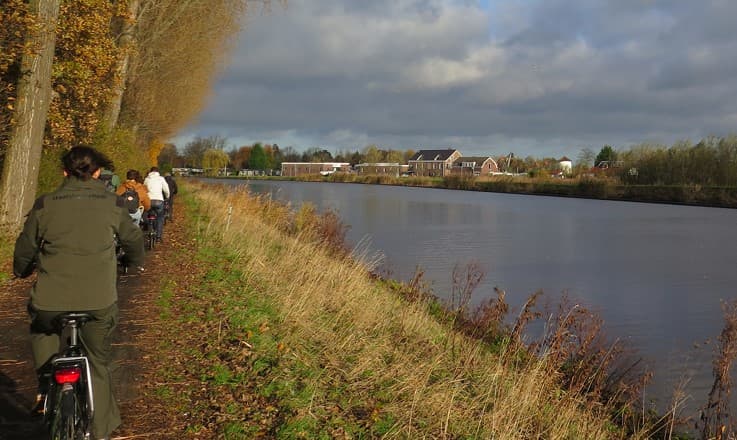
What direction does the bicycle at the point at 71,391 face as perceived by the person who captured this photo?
facing away from the viewer

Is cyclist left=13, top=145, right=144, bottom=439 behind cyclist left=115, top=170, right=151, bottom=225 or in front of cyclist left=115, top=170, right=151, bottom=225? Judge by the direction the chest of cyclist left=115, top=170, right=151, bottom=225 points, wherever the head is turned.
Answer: behind

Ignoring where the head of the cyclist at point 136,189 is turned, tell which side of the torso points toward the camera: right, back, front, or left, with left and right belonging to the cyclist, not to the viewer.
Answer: back

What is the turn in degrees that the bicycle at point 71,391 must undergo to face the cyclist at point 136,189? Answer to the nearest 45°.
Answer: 0° — it already faces them

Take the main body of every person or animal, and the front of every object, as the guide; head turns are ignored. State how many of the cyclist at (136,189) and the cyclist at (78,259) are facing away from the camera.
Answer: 2

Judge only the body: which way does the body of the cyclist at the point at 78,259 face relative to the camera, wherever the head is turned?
away from the camera

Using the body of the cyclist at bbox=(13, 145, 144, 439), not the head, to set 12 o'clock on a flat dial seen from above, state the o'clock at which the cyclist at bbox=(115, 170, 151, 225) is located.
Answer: the cyclist at bbox=(115, 170, 151, 225) is roughly at 12 o'clock from the cyclist at bbox=(13, 145, 144, 439).
